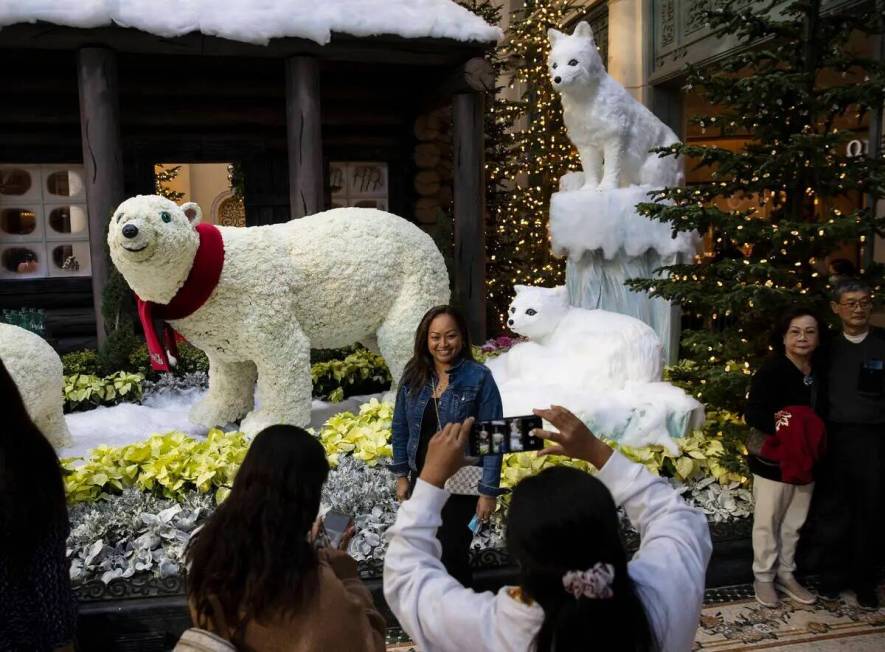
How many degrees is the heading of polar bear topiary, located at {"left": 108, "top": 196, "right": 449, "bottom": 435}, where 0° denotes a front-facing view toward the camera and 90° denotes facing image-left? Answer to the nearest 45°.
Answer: approximately 45°

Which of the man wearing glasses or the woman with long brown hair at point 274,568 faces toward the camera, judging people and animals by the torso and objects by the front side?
the man wearing glasses

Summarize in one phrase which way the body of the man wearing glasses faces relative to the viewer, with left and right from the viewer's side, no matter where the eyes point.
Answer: facing the viewer

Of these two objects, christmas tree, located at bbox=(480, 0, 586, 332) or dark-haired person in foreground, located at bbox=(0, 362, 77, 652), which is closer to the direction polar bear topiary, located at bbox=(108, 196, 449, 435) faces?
the dark-haired person in foreground

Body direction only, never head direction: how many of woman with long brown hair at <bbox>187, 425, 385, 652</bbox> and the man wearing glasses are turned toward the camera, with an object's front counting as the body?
1

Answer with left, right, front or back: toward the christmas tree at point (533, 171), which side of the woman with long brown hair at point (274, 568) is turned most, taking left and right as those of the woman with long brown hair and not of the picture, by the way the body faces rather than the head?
front

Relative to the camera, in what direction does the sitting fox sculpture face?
facing the viewer and to the left of the viewer

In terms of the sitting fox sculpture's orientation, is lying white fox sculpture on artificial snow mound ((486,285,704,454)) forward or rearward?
forward

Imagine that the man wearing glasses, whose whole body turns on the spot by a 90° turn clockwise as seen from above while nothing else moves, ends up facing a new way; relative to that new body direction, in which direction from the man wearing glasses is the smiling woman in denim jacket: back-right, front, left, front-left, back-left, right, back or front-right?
front-left

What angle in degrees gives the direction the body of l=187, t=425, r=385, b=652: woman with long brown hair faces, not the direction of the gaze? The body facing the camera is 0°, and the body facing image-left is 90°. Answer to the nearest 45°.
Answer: approximately 225°

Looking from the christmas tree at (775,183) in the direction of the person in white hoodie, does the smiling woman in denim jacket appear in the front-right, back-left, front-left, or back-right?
front-right

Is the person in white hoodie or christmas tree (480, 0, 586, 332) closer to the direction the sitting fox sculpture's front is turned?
the person in white hoodie

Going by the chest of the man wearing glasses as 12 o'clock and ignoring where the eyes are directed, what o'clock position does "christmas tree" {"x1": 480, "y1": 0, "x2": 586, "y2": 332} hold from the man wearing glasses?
The christmas tree is roughly at 5 o'clock from the man wearing glasses.

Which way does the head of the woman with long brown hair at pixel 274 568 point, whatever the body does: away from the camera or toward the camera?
away from the camera

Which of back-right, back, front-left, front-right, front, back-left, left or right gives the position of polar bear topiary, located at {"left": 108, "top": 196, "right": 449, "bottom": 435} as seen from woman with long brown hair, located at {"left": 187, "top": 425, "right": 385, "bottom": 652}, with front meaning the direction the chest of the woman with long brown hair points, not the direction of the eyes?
front-left
